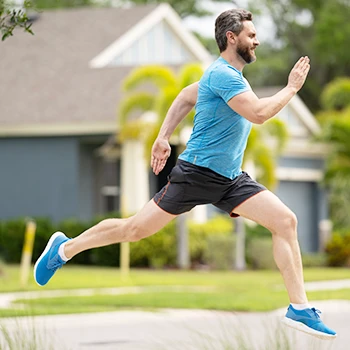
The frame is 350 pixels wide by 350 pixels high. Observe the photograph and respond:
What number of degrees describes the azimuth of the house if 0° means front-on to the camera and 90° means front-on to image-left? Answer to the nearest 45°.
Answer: approximately 0°

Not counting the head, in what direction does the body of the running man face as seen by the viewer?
to the viewer's right

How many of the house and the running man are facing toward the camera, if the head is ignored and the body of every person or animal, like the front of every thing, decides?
1

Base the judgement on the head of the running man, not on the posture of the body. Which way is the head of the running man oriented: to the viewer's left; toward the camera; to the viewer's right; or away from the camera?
to the viewer's right

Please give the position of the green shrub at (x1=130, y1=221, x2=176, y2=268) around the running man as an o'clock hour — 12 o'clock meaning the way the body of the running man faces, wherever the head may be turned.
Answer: The green shrub is roughly at 9 o'clock from the running man.

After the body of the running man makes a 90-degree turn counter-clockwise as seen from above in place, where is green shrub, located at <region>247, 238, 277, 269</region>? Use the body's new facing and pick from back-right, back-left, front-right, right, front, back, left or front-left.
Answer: front

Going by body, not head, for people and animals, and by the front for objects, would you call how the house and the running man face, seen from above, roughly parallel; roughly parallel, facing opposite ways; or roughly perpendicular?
roughly perpendicular

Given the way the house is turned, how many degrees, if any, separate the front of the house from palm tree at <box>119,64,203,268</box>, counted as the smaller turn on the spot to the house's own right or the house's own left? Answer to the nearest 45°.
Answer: approximately 45° to the house's own left

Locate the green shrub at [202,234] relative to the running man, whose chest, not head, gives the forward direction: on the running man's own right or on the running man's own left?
on the running man's own left

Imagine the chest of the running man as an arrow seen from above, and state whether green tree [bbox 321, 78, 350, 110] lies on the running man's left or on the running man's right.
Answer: on the running man's left

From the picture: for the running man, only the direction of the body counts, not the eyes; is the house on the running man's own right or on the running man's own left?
on the running man's own left

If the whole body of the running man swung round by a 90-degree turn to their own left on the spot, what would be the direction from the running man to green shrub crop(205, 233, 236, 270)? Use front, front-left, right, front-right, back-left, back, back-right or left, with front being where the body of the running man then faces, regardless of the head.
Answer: front

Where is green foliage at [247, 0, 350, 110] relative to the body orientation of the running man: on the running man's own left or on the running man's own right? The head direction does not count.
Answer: on the running man's own left
